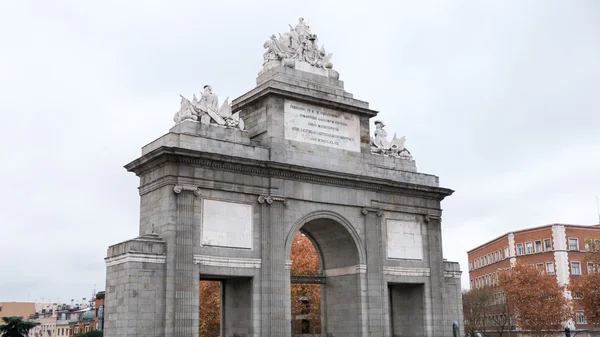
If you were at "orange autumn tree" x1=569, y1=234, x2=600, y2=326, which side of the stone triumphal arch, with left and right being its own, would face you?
left

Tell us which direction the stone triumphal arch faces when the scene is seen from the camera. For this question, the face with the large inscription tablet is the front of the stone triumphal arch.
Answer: facing the viewer and to the right of the viewer
